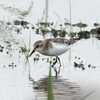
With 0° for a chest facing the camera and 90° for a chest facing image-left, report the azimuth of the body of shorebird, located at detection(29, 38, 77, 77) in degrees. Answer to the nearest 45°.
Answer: approximately 90°
